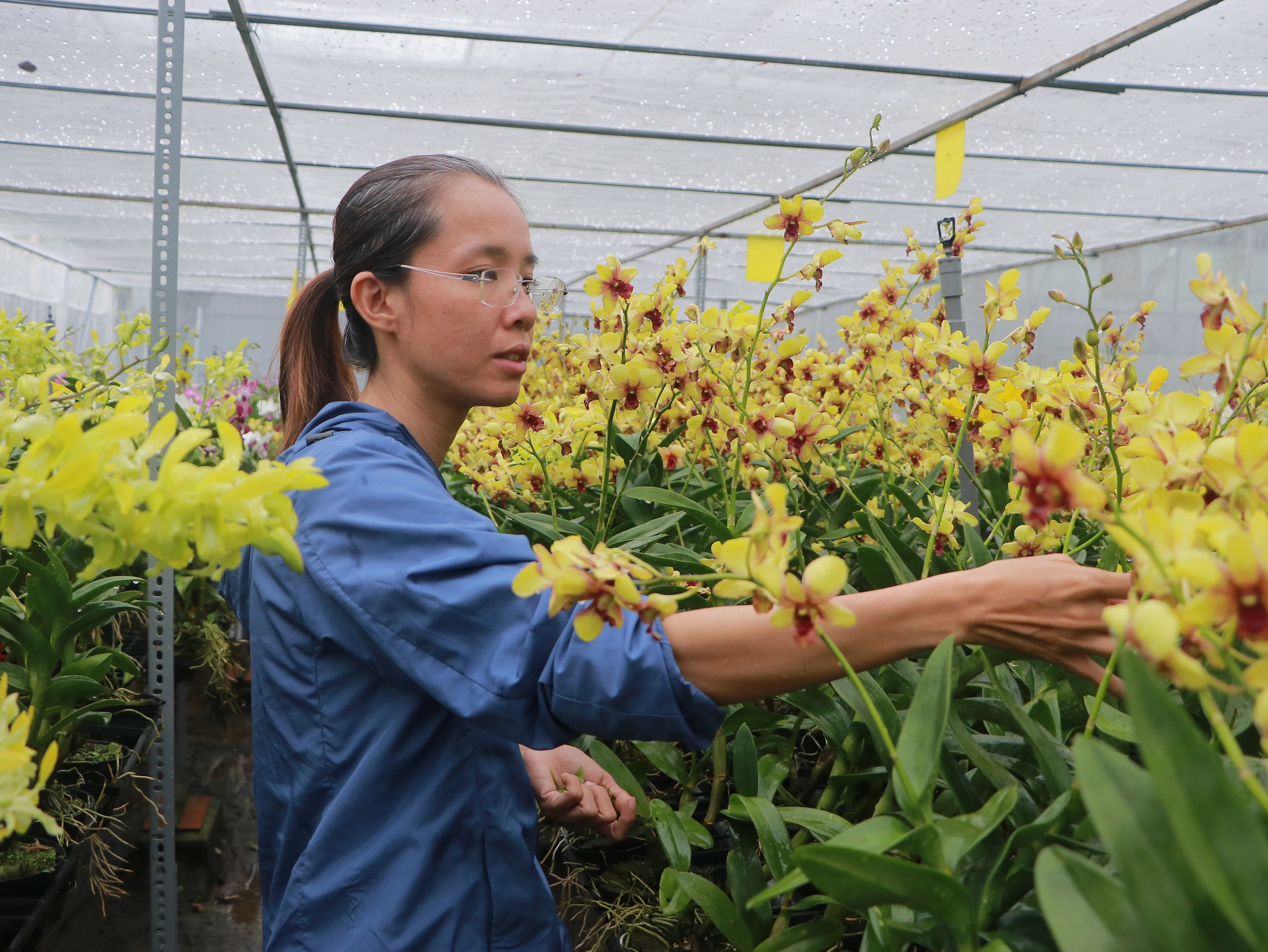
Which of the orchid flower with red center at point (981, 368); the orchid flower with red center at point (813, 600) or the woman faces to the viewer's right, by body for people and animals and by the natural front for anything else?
the woman

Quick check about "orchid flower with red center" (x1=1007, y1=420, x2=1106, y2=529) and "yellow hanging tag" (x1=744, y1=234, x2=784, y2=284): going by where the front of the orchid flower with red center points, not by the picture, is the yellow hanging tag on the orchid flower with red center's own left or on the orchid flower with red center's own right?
on the orchid flower with red center's own right

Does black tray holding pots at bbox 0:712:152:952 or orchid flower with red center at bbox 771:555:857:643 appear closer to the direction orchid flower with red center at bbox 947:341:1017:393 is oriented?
the orchid flower with red center

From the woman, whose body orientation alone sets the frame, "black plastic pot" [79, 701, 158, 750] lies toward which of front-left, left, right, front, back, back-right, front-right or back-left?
back-left

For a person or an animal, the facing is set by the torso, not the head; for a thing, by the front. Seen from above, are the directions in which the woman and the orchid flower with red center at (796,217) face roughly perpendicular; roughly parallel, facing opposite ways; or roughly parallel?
roughly perpendicular

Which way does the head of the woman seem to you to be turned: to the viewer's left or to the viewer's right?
to the viewer's right

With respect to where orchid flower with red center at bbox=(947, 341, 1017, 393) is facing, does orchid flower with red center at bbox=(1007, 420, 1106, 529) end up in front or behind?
in front

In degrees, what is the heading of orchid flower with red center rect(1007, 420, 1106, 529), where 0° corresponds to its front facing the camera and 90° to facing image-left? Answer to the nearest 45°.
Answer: approximately 45°

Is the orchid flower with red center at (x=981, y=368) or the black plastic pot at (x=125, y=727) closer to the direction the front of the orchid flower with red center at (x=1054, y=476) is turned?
the black plastic pot

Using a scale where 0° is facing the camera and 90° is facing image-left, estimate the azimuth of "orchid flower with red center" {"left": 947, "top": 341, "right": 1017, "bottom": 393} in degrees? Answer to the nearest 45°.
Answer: approximately 0°

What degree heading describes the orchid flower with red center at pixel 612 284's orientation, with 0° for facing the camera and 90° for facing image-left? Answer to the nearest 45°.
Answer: approximately 315°

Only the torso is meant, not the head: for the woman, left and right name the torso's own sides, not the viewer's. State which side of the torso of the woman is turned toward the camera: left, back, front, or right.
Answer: right

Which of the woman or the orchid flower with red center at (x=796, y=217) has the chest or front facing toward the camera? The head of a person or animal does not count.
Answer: the orchid flower with red center
